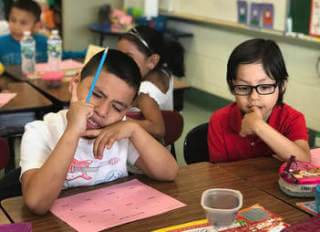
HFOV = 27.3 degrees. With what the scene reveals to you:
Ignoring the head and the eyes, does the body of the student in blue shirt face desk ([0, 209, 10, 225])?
yes

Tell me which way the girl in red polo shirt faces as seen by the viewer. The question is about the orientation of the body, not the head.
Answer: toward the camera

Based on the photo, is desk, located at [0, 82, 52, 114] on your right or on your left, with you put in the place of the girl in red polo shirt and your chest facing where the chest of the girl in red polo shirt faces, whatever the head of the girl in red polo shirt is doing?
on your right

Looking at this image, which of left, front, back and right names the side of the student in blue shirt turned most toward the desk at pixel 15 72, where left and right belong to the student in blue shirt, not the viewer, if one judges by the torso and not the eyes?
front

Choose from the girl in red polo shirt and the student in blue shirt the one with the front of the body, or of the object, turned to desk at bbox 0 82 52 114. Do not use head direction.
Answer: the student in blue shirt

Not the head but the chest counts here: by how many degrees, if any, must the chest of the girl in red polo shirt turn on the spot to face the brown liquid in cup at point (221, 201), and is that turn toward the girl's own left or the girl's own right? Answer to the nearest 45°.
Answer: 0° — they already face it

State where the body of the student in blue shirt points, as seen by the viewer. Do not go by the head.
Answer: toward the camera

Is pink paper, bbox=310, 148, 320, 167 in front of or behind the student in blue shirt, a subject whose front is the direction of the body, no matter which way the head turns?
in front

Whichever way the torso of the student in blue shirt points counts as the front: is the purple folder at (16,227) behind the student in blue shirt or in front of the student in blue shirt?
in front

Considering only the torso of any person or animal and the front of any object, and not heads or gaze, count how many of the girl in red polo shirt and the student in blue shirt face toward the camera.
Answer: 2

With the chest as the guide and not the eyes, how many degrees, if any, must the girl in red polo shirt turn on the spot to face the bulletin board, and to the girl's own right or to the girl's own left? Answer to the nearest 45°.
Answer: approximately 180°

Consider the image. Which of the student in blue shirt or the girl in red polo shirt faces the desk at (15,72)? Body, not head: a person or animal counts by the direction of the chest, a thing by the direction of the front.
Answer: the student in blue shirt

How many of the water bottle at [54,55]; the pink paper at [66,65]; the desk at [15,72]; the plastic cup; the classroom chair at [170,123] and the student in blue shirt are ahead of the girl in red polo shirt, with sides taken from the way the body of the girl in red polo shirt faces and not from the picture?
1

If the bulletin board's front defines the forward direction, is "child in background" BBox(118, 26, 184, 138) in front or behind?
in front

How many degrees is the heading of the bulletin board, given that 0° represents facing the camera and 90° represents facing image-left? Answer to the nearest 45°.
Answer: approximately 45°
